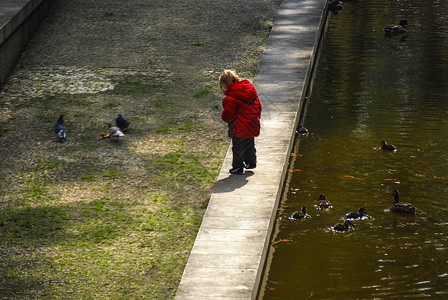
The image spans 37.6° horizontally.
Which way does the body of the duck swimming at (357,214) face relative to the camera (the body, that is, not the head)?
to the viewer's right

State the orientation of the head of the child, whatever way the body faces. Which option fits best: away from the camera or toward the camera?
away from the camera

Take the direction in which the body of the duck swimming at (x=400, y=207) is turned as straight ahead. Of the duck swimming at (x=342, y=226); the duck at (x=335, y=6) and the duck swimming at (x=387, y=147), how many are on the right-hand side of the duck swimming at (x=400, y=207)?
2

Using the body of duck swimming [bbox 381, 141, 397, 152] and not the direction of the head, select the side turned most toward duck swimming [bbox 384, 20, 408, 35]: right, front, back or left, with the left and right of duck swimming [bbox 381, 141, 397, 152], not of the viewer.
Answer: right

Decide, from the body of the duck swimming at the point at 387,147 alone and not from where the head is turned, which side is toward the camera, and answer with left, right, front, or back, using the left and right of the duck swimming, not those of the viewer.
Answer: left

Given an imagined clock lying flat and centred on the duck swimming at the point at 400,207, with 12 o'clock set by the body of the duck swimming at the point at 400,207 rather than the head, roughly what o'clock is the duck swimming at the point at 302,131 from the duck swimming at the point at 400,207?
the duck swimming at the point at 302,131 is roughly at 2 o'clock from the duck swimming at the point at 400,207.

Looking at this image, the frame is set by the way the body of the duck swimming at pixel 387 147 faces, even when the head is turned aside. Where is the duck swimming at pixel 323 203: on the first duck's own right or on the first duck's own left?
on the first duck's own left
